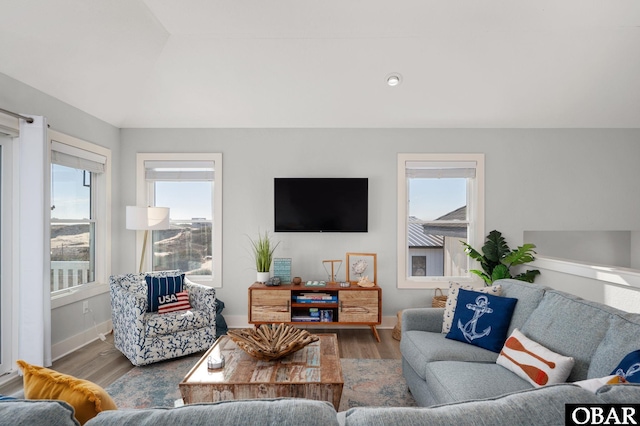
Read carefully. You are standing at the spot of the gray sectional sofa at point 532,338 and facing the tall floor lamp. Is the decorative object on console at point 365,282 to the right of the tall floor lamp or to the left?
right

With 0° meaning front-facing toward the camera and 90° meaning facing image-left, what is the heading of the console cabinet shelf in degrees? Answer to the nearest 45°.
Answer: approximately 0°

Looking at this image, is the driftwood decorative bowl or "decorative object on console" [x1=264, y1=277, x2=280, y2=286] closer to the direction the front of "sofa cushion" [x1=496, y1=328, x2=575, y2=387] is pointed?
the driftwood decorative bowl

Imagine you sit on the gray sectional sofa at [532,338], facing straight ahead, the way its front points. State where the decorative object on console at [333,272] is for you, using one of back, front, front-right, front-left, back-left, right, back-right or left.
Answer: right

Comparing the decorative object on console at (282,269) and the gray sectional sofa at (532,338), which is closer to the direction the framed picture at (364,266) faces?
the gray sectional sofa

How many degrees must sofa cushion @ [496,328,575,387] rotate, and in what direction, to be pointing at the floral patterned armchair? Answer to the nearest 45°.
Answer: approximately 45° to its right

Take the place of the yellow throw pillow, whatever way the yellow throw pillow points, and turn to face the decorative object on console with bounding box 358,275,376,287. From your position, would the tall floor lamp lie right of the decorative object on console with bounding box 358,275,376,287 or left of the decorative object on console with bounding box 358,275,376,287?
left
